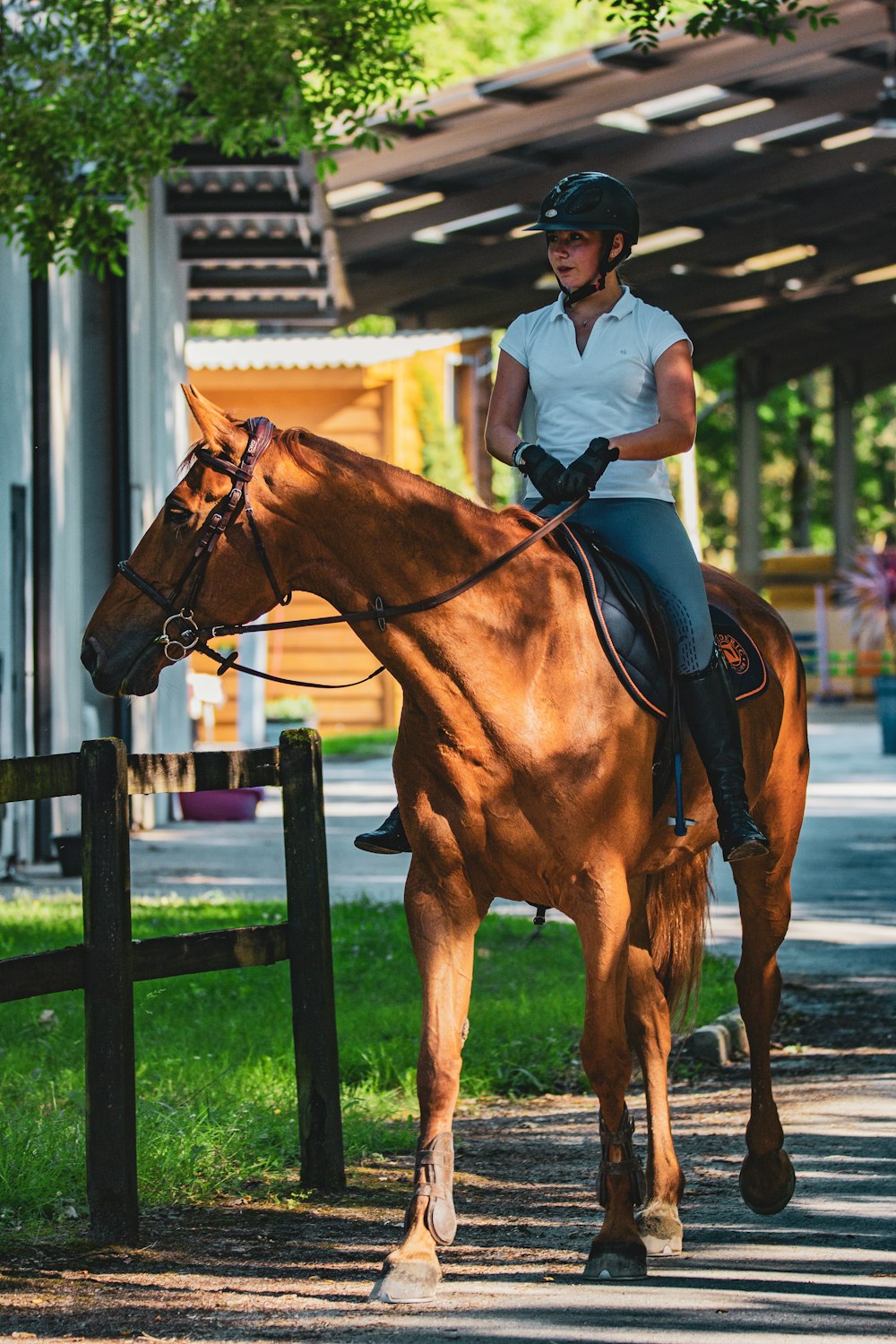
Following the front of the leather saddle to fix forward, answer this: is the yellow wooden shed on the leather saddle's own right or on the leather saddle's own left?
on the leather saddle's own right

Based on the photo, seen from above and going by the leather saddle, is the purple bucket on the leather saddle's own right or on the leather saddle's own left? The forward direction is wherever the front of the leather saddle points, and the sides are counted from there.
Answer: on the leather saddle's own right

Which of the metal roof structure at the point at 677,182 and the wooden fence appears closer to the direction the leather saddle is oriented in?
the wooden fence

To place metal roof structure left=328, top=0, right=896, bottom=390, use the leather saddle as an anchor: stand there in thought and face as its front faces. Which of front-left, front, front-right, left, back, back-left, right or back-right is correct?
back-right

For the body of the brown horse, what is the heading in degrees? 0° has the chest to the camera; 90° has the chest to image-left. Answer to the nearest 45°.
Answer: approximately 45°

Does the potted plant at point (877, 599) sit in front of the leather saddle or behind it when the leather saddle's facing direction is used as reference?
behind

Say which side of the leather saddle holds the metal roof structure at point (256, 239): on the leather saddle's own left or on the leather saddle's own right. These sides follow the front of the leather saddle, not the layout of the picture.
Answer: on the leather saddle's own right

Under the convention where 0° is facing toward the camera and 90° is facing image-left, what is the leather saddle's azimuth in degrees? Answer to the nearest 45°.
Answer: approximately 45°

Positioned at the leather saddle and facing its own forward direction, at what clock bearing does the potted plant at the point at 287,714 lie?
The potted plant is roughly at 4 o'clock from the leather saddle.
